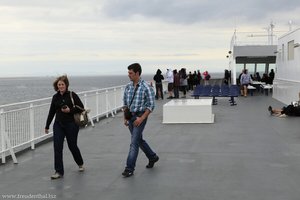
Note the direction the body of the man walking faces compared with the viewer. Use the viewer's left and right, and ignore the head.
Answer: facing the viewer and to the left of the viewer

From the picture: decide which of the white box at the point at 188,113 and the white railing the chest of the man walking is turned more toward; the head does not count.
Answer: the white railing

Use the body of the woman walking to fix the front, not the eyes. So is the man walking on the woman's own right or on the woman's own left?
on the woman's own left

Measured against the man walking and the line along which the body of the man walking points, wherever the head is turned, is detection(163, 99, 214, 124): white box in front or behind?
behind

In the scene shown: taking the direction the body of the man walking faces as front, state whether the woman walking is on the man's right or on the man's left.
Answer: on the man's right

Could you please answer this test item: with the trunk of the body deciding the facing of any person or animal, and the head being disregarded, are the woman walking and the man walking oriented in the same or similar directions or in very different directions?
same or similar directions

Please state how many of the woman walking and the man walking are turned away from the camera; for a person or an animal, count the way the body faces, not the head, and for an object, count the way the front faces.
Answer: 0

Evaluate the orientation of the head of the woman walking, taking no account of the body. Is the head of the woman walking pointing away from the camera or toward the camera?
toward the camera

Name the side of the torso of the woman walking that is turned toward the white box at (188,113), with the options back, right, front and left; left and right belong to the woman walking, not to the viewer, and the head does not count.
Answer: back
